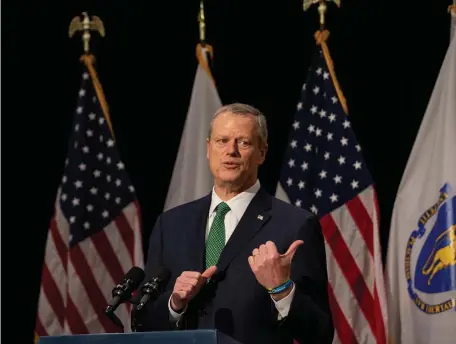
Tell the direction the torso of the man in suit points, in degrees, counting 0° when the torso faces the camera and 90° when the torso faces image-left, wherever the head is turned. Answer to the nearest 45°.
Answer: approximately 45°

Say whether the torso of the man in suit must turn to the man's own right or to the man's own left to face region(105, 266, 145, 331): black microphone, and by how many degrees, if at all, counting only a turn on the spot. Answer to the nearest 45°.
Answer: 0° — they already face it

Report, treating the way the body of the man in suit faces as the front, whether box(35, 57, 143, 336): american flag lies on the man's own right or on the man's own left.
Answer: on the man's own right

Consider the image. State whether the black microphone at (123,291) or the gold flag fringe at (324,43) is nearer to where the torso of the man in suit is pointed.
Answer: the black microphone

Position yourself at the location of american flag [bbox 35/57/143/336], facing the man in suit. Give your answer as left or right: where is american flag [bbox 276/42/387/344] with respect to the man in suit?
left
